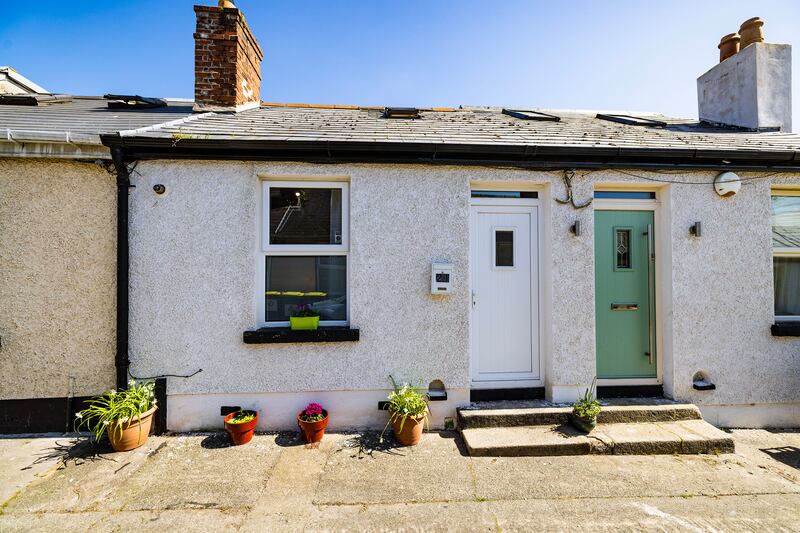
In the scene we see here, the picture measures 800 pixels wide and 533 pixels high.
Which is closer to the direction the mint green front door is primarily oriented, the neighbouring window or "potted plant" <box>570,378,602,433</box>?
the potted plant

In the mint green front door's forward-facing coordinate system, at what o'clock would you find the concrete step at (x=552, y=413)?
The concrete step is roughly at 1 o'clock from the mint green front door.

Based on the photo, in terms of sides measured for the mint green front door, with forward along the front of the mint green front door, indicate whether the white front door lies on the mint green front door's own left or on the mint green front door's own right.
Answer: on the mint green front door's own right

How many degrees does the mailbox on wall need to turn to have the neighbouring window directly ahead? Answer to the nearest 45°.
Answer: approximately 90° to its left

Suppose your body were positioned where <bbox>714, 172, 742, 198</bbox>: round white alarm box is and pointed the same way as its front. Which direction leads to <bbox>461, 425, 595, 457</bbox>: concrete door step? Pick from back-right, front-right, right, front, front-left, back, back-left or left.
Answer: front-right

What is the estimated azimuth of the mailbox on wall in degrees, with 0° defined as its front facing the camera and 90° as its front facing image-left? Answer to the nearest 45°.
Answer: approximately 0°

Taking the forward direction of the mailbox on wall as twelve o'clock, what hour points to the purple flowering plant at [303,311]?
The purple flowering plant is roughly at 3 o'clock from the mailbox on wall.

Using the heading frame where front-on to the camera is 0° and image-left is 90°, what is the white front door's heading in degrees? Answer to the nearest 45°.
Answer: approximately 0°

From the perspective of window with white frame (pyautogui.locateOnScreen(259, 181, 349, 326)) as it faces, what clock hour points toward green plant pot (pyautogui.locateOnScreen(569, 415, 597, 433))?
The green plant pot is roughly at 10 o'clock from the window with white frame.
